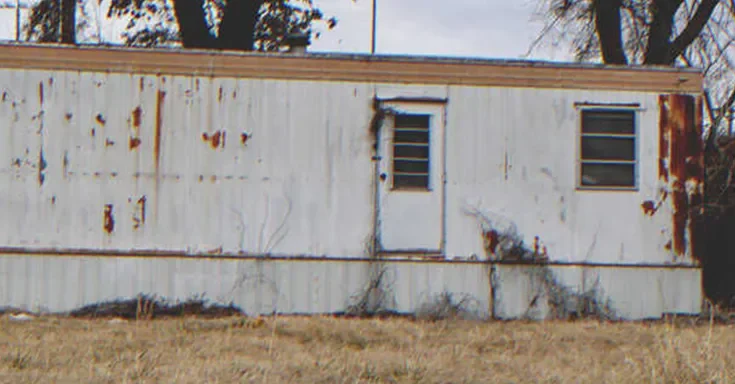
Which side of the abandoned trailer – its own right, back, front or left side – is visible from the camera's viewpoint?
front
